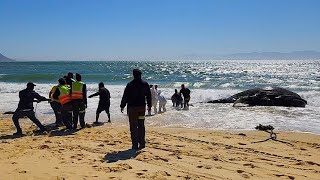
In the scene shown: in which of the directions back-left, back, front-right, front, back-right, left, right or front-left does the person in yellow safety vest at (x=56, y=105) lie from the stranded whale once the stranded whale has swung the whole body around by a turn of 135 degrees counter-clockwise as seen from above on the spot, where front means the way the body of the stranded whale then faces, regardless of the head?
left

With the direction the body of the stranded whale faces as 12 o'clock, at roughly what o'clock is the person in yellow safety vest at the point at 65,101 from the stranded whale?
The person in yellow safety vest is roughly at 4 o'clock from the stranded whale.

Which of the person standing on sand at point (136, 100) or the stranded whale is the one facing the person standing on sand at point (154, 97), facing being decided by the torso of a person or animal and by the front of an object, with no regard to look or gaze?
the person standing on sand at point (136, 100)

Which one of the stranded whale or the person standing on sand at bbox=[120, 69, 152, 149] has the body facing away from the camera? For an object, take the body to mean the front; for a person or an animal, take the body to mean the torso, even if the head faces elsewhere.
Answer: the person standing on sand

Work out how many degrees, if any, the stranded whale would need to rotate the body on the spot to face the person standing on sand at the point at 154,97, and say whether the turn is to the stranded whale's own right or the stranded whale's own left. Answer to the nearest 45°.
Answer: approximately 135° to the stranded whale's own right

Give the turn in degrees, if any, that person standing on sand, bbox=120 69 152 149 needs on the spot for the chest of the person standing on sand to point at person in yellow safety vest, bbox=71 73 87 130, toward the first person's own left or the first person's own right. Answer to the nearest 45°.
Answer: approximately 45° to the first person's own left

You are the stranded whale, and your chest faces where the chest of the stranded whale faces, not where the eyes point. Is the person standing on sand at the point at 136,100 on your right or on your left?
on your right

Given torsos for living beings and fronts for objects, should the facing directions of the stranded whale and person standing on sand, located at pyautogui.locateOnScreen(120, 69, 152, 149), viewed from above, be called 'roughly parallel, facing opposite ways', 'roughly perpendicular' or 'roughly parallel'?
roughly perpendicular

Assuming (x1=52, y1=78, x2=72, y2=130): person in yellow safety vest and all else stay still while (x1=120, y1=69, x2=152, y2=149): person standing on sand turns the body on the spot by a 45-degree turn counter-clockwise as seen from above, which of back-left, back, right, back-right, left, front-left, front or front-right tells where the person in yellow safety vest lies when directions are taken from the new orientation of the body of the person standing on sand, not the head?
front

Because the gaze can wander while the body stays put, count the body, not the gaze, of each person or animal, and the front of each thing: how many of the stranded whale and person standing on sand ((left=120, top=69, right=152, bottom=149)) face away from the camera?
1

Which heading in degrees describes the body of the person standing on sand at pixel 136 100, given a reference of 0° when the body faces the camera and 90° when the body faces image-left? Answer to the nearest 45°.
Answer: approximately 180°

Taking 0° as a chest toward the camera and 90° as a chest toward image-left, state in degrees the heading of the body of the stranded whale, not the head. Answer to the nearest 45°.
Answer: approximately 270°
